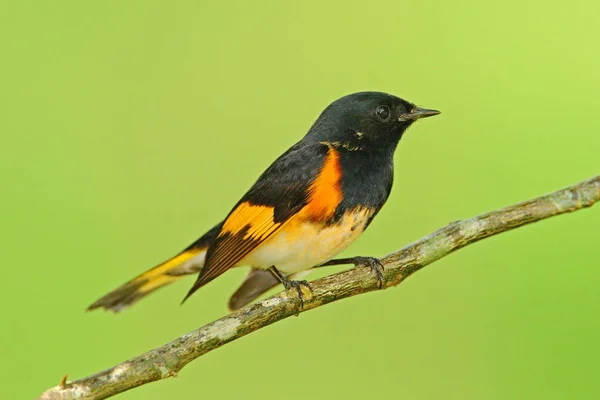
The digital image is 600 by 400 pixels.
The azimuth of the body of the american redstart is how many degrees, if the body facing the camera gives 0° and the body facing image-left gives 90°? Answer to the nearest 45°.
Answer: approximately 270°
